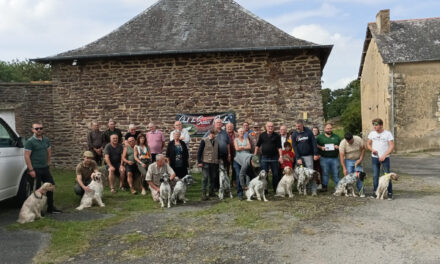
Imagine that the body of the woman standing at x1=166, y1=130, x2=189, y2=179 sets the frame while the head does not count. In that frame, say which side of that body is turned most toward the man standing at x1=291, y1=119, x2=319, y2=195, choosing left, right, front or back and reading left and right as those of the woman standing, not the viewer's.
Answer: left

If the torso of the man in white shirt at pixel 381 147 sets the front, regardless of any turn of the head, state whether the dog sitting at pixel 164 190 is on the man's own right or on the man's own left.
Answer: on the man's own right

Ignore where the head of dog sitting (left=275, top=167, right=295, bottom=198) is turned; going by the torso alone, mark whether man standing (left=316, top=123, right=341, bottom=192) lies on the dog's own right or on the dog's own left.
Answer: on the dog's own left

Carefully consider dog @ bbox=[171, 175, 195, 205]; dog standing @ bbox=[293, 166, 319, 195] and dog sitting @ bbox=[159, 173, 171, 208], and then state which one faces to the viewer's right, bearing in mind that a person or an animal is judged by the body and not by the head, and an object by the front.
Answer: the dog

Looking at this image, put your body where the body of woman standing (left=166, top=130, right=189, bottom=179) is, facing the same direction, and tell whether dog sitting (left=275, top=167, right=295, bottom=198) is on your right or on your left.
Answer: on your left

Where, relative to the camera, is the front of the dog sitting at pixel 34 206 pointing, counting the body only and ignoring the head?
to the viewer's right

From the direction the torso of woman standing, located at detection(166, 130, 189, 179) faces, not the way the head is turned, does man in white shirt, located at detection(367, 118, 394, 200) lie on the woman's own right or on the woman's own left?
on the woman's own left

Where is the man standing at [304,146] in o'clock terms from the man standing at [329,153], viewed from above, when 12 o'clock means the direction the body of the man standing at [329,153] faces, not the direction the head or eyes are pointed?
the man standing at [304,146] is roughly at 2 o'clock from the man standing at [329,153].
